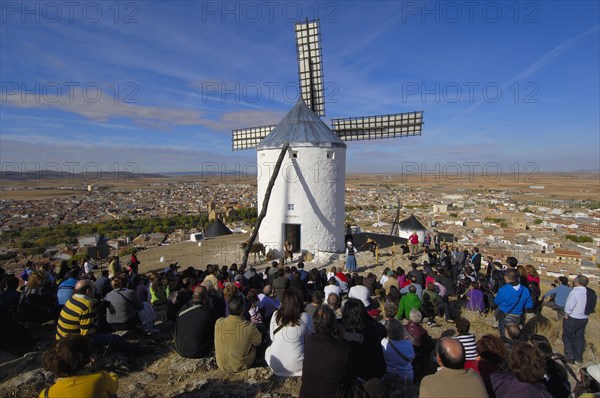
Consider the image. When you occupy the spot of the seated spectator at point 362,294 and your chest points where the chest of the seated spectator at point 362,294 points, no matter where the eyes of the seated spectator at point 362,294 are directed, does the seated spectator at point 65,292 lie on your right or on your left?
on your left

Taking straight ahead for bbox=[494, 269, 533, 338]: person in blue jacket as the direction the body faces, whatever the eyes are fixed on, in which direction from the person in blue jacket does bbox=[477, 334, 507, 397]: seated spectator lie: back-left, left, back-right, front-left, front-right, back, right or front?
back-left

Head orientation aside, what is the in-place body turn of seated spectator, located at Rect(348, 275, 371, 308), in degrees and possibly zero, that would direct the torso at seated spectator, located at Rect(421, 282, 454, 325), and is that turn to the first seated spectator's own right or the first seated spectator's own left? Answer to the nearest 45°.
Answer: approximately 45° to the first seated spectator's own right

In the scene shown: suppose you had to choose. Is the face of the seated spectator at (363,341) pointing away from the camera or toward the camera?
away from the camera

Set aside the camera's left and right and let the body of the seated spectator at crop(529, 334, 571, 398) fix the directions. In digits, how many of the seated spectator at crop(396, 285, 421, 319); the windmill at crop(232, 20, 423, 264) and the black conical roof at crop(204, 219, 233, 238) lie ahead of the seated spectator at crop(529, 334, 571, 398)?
3

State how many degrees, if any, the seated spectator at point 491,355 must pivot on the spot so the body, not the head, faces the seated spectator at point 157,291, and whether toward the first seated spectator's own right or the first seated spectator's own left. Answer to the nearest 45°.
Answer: approximately 45° to the first seated spectator's own left

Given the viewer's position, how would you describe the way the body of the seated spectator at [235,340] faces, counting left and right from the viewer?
facing away from the viewer

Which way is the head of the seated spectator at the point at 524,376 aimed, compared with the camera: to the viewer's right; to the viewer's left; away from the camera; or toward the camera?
away from the camera

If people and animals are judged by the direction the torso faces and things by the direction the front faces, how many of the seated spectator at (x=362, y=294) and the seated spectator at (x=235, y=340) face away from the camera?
2

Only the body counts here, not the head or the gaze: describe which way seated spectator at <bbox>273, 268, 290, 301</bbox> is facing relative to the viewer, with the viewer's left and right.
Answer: facing away from the viewer

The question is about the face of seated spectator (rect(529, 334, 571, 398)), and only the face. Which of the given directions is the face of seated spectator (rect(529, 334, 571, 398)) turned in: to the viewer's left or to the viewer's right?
to the viewer's left

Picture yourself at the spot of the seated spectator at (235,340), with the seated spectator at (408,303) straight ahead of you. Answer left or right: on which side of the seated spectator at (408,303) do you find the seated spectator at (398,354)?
right

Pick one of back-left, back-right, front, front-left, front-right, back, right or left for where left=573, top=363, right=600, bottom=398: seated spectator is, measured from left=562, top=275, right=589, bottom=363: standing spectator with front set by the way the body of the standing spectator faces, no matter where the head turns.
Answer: back-left

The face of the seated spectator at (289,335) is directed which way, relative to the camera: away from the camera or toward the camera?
away from the camera

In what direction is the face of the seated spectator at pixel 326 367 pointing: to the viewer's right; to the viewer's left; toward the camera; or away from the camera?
away from the camera

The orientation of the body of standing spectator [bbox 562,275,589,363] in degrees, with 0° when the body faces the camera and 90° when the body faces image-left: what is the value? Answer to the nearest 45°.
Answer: approximately 135°
